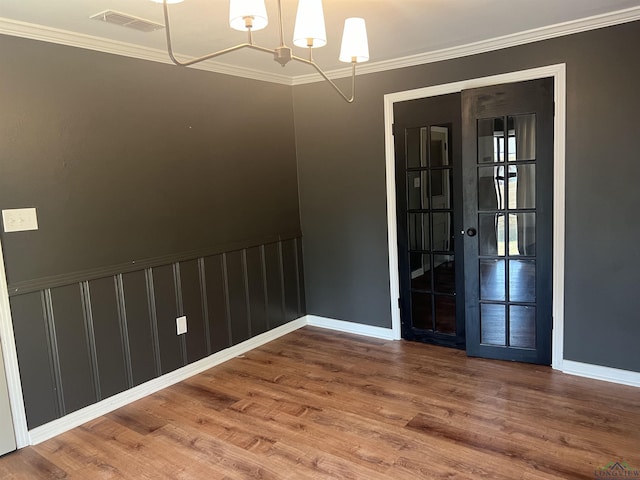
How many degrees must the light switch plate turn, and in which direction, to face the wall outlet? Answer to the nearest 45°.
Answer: approximately 90° to its left

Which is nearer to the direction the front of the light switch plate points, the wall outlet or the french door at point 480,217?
the french door

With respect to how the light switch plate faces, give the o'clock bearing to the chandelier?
The chandelier is roughly at 11 o'clock from the light switch plate.

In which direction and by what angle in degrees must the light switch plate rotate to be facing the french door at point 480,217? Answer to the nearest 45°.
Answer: approximately 90° to its left
